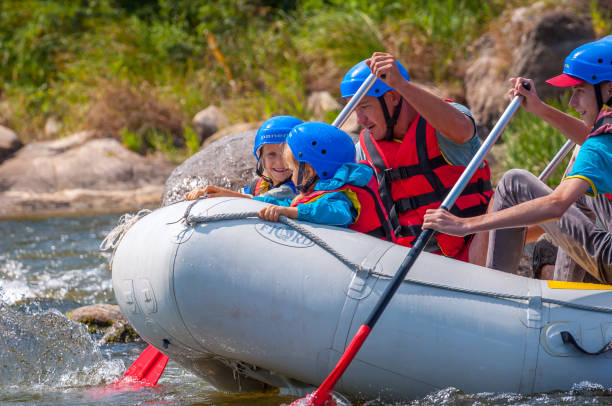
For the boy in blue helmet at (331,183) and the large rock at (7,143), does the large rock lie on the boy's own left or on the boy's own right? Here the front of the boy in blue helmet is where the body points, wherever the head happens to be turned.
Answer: on the boy's own right

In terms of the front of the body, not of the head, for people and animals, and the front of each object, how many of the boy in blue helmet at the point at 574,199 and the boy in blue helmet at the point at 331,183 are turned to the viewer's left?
2

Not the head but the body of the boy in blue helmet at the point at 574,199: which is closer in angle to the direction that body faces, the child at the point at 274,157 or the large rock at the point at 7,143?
the child

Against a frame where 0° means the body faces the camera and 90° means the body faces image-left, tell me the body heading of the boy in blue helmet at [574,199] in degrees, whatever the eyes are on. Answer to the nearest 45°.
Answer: approximately 90°

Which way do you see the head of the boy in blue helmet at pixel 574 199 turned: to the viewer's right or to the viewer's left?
to the viewer's left

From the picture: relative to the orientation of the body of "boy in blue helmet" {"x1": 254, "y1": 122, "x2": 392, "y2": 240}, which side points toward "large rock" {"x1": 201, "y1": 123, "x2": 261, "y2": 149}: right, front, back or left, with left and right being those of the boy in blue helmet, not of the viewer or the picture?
right

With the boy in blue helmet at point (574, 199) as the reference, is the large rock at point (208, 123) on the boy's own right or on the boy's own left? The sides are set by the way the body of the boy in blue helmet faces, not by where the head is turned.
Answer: on the boy's own right

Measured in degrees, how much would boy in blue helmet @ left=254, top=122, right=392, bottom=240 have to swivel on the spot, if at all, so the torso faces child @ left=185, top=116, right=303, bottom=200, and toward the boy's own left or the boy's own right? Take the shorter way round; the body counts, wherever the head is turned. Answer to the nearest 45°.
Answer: approximately 45° to the boy's own right

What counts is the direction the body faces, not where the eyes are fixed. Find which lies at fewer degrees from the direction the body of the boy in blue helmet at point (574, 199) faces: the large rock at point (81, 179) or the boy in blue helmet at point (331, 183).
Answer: the boy in blue helmet

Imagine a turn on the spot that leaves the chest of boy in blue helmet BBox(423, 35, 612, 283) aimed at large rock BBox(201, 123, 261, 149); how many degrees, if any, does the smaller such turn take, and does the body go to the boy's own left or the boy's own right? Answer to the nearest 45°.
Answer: approximately 45° to the boy's own right

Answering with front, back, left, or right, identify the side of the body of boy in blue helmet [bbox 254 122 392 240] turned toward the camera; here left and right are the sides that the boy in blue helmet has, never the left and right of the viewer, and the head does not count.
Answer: left

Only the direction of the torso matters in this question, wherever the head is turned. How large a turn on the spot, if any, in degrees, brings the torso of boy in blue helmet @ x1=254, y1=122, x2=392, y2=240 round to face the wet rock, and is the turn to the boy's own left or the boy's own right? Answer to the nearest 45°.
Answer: approximately 45° to the boy's own right
